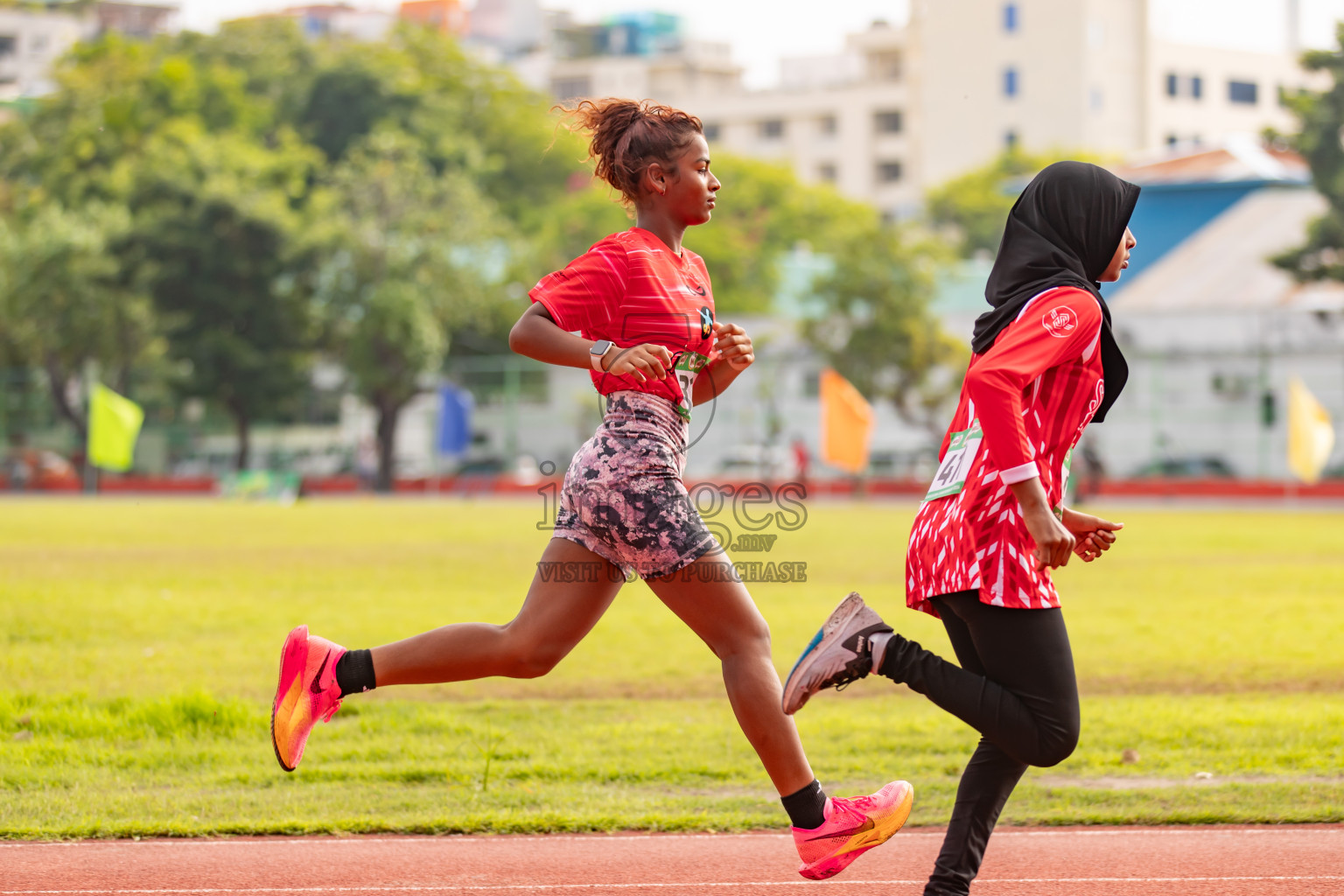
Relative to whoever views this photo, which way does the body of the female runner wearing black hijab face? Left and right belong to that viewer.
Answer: facing to the right of the viewer

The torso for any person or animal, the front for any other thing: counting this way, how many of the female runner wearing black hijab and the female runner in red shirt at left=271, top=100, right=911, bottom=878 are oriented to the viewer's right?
2

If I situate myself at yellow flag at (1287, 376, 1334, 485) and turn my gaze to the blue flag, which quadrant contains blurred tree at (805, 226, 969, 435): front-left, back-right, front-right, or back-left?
front-right

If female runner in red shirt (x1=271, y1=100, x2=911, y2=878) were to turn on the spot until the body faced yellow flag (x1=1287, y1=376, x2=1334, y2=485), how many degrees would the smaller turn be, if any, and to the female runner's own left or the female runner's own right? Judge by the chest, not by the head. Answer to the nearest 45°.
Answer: approximately 45° to the female runner's own left

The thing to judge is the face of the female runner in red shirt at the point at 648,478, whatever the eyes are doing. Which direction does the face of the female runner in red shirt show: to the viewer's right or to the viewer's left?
to the viewer's right

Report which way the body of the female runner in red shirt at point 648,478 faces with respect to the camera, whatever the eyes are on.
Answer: to the viewer's right

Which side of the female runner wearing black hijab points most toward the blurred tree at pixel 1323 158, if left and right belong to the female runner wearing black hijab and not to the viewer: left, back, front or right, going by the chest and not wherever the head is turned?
left

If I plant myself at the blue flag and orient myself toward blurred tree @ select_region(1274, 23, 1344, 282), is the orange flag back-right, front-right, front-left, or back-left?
front-right

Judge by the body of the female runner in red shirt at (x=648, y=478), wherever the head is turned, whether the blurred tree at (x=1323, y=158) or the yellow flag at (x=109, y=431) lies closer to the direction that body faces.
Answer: the blurred tree

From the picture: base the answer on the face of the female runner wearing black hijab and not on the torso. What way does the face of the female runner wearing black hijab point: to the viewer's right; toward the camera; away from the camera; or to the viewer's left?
to the viewer's right

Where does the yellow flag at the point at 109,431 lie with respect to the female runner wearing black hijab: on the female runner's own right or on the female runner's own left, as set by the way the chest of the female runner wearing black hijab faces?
on the female runner's own left

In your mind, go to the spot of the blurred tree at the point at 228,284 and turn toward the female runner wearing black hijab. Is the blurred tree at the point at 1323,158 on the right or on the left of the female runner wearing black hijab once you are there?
left

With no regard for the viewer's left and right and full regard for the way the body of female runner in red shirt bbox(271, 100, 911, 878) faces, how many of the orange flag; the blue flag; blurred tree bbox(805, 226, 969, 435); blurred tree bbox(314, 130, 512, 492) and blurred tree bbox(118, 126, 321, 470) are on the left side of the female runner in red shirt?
5
